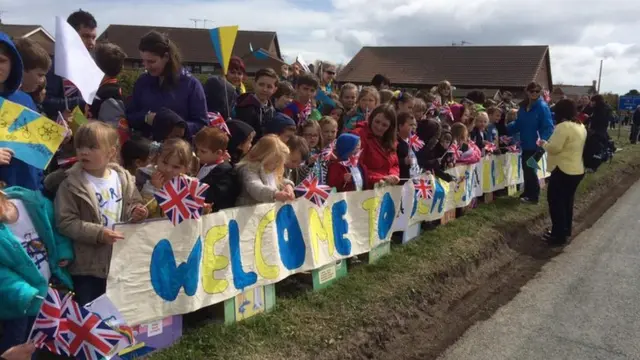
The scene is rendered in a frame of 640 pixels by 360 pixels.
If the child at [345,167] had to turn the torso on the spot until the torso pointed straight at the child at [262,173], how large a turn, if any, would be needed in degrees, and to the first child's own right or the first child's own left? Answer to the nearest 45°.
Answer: approximately 90° to the first child's own right

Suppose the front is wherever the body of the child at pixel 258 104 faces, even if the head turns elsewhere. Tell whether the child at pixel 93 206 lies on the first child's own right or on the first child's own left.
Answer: on the first child's own right

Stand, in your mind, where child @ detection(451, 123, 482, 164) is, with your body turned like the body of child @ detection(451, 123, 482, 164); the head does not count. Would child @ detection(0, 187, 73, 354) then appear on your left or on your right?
on your right

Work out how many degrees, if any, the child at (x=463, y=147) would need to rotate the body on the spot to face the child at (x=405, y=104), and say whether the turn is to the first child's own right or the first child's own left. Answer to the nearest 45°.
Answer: approximately 90° to the first child's own right

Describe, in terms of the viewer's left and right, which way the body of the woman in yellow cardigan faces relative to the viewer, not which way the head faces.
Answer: facing away from the viewer and to the left of the viewer

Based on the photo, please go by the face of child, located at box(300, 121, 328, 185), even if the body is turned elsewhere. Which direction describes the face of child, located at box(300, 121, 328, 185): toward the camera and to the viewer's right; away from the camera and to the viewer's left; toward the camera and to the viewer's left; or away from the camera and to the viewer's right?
toward the camera and to the viewer's right

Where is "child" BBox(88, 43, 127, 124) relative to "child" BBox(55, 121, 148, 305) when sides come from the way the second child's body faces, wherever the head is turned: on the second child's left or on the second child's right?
on the second child's left

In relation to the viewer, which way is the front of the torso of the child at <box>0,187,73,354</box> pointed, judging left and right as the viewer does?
facing the viewer and to the right of the viewer

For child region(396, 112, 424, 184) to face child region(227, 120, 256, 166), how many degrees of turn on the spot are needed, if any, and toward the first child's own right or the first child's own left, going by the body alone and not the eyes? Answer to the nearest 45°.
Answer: approximately 90° to the first child's own right

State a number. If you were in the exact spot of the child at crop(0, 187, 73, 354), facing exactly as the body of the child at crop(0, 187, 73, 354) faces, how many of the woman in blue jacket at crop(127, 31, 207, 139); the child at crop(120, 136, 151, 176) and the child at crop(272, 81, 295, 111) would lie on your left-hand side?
3
